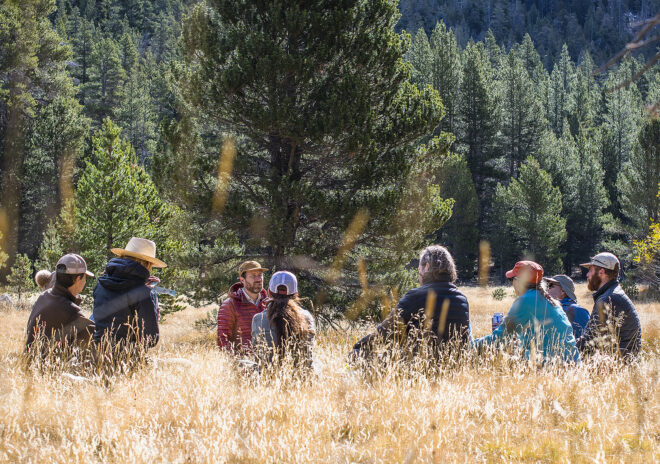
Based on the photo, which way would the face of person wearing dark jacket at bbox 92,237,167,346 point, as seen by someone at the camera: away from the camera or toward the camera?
away from the camera

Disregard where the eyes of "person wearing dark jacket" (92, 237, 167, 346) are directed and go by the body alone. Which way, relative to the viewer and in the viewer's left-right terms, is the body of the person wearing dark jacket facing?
facing away from the viewer and to the right of the viewer

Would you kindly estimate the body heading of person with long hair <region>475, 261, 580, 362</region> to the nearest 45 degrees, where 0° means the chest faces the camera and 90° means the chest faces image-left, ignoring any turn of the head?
approximately 90°

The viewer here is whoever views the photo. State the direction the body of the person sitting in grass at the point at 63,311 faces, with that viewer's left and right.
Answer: facing away from the viewer and to the right of the viewer

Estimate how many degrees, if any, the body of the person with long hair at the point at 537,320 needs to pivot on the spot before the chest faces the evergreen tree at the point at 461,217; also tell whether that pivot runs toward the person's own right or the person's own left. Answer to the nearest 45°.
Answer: approximately 90° to the person's own right

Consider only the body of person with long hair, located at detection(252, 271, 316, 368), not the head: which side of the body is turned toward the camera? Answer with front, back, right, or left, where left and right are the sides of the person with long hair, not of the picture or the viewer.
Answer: back

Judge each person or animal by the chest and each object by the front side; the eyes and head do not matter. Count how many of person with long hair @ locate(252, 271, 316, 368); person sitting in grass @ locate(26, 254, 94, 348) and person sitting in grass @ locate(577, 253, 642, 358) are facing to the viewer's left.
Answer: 1

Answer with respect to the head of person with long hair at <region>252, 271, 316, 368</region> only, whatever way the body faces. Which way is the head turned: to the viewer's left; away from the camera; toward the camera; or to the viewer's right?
away from the camera

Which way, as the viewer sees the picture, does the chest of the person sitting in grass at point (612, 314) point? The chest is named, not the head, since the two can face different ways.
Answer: to the viewer's left

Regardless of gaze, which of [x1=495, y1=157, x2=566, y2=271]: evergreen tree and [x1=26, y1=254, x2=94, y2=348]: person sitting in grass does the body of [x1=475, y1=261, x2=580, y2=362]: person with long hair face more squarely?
the person sitting in grass

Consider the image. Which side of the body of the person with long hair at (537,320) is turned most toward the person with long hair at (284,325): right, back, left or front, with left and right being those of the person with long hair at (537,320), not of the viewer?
front

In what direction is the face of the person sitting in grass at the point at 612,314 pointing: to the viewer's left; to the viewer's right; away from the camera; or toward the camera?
to the viewer's left

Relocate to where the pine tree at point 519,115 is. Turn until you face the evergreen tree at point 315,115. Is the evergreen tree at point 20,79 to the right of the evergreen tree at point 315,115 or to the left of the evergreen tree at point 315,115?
right
